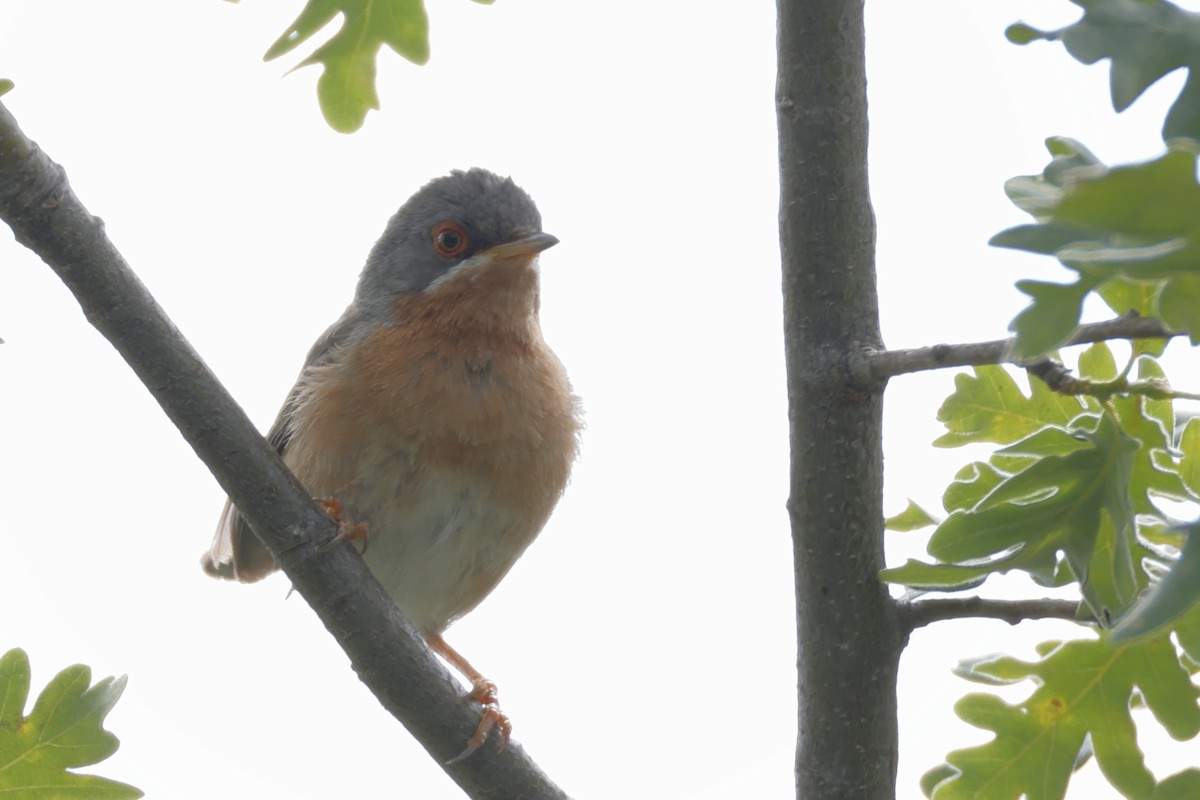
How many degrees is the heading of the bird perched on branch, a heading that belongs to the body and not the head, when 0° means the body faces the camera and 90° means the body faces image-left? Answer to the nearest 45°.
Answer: approximately 315°

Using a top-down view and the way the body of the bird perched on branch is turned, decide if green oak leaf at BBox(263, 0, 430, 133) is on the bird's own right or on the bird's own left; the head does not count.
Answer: on the bird's own right
